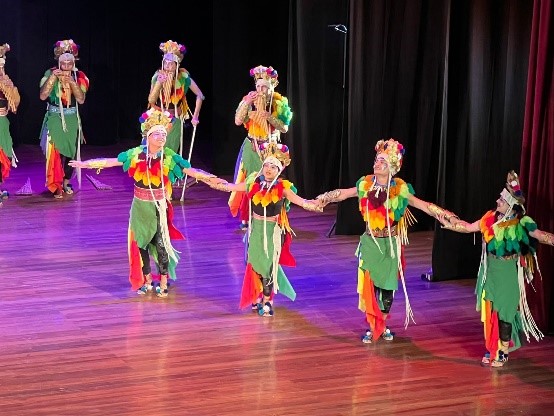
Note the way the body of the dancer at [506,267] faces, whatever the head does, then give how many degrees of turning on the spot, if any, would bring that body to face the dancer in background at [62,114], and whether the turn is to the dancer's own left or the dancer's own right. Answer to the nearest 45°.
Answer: approximately 90° to the dancer's own right

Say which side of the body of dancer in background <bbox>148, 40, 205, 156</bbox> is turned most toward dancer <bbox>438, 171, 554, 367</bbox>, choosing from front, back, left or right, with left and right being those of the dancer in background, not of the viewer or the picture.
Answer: left

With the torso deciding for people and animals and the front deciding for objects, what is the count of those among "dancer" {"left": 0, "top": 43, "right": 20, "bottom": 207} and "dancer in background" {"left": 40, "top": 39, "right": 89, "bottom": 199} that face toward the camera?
2

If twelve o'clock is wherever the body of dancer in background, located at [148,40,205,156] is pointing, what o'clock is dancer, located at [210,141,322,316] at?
The dancer is roughly at 10 o'clock from the dancer in background.

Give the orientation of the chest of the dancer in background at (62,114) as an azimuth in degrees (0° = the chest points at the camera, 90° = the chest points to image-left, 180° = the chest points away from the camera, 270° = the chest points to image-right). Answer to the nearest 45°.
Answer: approximately 0°

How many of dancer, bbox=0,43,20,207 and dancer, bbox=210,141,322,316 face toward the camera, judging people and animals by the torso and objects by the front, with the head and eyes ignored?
2

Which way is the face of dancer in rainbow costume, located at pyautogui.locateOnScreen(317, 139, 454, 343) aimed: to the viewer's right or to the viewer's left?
to the viewer's left

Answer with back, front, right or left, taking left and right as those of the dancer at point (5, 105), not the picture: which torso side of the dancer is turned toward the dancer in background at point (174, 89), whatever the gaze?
left

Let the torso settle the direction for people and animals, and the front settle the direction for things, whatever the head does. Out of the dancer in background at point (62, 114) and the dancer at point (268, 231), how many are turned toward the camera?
2

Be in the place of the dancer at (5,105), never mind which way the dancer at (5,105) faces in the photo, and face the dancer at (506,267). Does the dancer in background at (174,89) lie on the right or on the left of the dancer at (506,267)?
left
